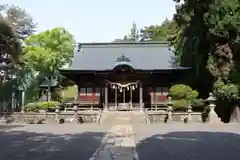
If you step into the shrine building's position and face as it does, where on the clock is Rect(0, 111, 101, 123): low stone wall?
The low stone wall is roughly at 1 o'clock from the shrine building.

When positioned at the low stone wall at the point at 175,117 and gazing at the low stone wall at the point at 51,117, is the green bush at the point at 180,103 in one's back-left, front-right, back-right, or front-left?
back-right

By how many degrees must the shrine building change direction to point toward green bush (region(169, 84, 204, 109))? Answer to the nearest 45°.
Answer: approximately 45° to its left

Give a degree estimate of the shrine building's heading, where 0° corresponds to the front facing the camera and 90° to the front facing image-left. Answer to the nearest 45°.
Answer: approximately 0°

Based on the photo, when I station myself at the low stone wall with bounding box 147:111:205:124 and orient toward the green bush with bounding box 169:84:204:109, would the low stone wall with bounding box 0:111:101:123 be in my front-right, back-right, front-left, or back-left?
back-left

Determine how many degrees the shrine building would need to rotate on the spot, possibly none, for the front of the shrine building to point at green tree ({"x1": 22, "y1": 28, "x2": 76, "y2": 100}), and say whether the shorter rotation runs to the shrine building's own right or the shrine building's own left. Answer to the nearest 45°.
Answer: approximately 135° to the shrine building's own right

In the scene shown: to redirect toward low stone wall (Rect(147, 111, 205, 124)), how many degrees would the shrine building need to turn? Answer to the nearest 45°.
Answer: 0° — it already faces it
